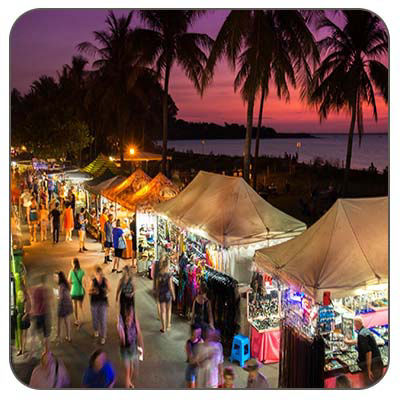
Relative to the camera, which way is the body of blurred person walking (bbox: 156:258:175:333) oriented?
away from the camera

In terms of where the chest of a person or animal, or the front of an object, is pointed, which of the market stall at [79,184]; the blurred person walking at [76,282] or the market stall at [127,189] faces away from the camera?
the blurred person walking

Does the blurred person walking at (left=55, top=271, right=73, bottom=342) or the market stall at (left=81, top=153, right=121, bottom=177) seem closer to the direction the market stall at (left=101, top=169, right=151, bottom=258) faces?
the blurred person walking

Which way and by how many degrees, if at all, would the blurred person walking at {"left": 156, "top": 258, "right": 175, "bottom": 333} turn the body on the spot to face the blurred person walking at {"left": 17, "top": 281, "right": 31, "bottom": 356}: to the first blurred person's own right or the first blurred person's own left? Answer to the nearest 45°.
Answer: approximately 135° to the first blurred person's own left

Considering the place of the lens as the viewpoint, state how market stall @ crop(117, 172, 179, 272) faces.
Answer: facing the viewer and to the left of the viewer

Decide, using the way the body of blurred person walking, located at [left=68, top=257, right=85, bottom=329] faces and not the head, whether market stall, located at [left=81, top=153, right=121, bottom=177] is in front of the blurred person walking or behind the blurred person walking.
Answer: in front

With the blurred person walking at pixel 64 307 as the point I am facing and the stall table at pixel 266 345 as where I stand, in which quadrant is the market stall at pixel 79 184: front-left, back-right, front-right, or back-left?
front-right

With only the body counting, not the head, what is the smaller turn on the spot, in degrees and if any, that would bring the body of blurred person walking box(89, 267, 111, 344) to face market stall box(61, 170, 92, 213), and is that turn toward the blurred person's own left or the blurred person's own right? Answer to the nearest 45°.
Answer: approximately 180°

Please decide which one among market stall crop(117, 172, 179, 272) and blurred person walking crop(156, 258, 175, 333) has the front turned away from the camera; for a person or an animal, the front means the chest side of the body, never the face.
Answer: the blurred person walking

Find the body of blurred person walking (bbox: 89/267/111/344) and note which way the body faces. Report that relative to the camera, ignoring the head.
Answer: toward the camera
